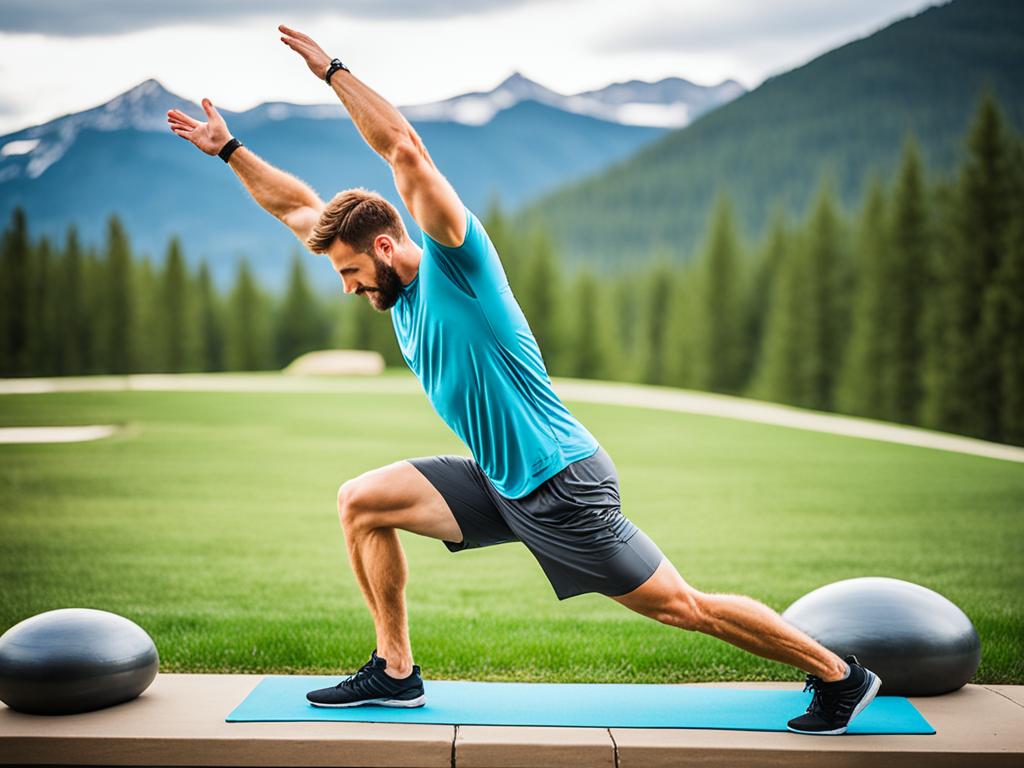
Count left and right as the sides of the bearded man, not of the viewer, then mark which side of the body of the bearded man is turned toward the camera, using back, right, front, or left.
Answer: left

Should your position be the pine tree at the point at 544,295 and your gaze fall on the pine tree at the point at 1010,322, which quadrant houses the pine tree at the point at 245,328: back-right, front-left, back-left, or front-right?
back-right

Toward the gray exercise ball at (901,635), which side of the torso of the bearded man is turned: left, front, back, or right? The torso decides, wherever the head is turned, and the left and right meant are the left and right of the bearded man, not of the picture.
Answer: back

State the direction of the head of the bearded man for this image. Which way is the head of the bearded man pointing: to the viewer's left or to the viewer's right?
to the viewer's left

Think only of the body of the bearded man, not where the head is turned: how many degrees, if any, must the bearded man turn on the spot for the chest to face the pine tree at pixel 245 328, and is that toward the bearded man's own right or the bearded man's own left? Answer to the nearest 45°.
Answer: approximately 90° to the bearded man's own right

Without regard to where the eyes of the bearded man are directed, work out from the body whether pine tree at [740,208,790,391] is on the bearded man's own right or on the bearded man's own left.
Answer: on the bearded man's own right

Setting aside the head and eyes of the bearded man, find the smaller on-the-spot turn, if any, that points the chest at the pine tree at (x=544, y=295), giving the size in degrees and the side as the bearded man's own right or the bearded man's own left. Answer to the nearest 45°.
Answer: approximately 90° to the bearded man's own right

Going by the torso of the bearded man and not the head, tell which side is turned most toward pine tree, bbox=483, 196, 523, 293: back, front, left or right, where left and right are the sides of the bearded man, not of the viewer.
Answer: right

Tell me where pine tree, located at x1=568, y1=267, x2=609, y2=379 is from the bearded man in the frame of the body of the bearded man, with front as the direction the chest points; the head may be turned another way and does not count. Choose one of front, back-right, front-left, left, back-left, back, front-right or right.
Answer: right

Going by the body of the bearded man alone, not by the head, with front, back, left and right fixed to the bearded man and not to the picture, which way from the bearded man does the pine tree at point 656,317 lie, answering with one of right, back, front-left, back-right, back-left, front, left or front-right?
right

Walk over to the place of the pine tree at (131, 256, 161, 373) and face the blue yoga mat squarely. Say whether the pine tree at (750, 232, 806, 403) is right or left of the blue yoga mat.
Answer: left
